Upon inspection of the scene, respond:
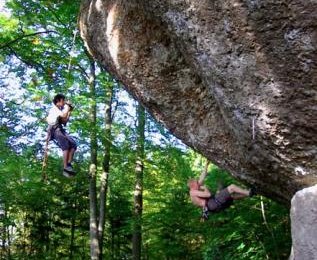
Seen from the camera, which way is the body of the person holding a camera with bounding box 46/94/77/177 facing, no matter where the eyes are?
to the viewer's right

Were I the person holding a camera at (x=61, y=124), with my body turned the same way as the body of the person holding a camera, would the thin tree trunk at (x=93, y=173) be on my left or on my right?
on my left

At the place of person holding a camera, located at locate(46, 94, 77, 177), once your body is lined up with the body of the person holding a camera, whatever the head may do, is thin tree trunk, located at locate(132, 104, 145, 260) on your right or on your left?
on your left

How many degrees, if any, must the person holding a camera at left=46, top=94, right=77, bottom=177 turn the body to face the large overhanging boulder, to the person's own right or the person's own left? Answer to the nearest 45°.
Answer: approximately 45° to the person's own right
